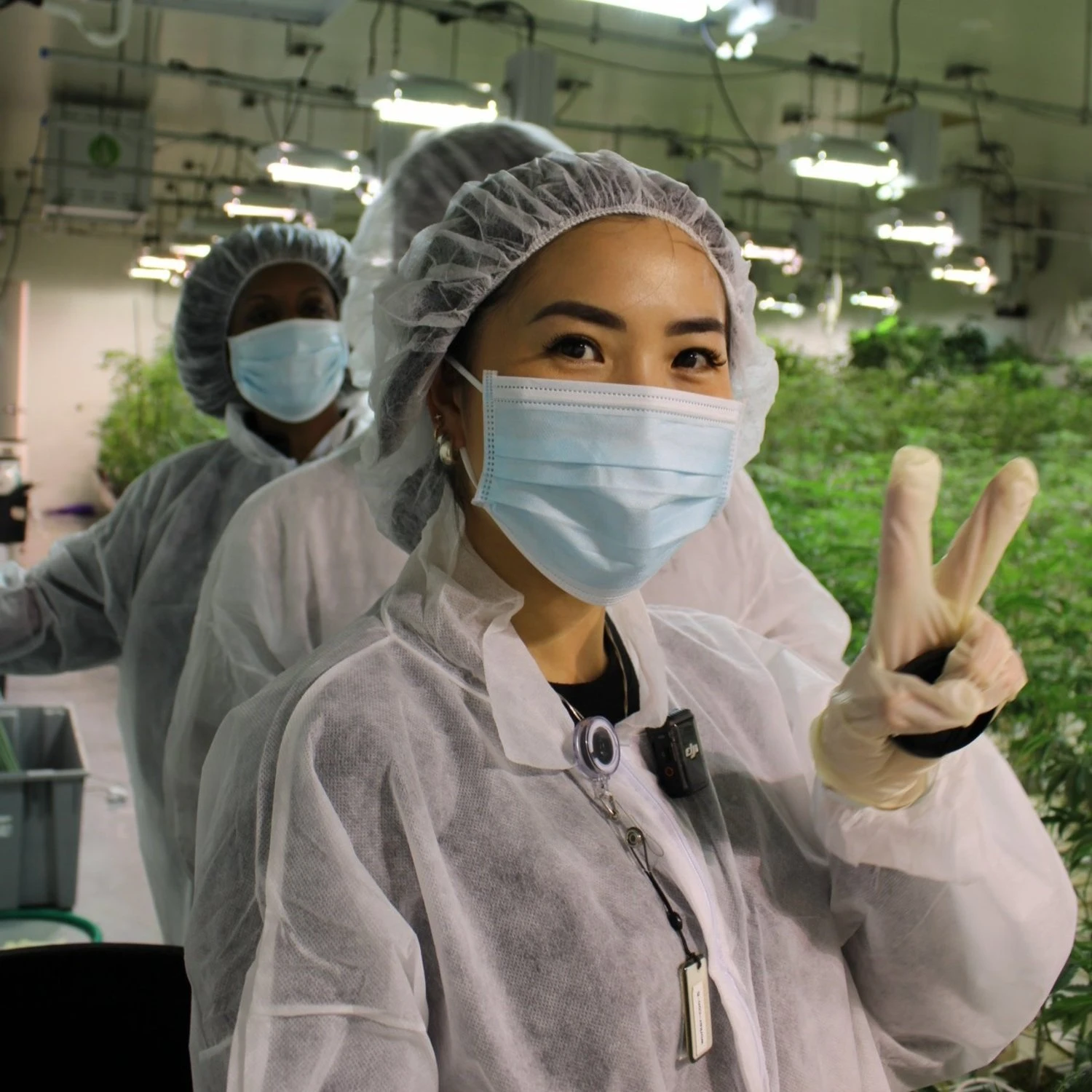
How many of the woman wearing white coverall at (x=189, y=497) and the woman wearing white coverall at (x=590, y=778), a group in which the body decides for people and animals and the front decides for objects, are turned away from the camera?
0

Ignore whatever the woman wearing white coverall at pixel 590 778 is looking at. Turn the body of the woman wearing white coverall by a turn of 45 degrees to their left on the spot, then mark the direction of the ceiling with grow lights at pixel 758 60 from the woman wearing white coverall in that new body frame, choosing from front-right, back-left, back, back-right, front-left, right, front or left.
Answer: left

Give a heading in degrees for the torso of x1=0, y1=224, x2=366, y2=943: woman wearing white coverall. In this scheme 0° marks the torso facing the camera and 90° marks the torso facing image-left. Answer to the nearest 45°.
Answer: approximately 315°

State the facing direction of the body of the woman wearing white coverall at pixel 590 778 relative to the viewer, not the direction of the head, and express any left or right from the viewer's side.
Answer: facing the viewer and to the right of the viewer
